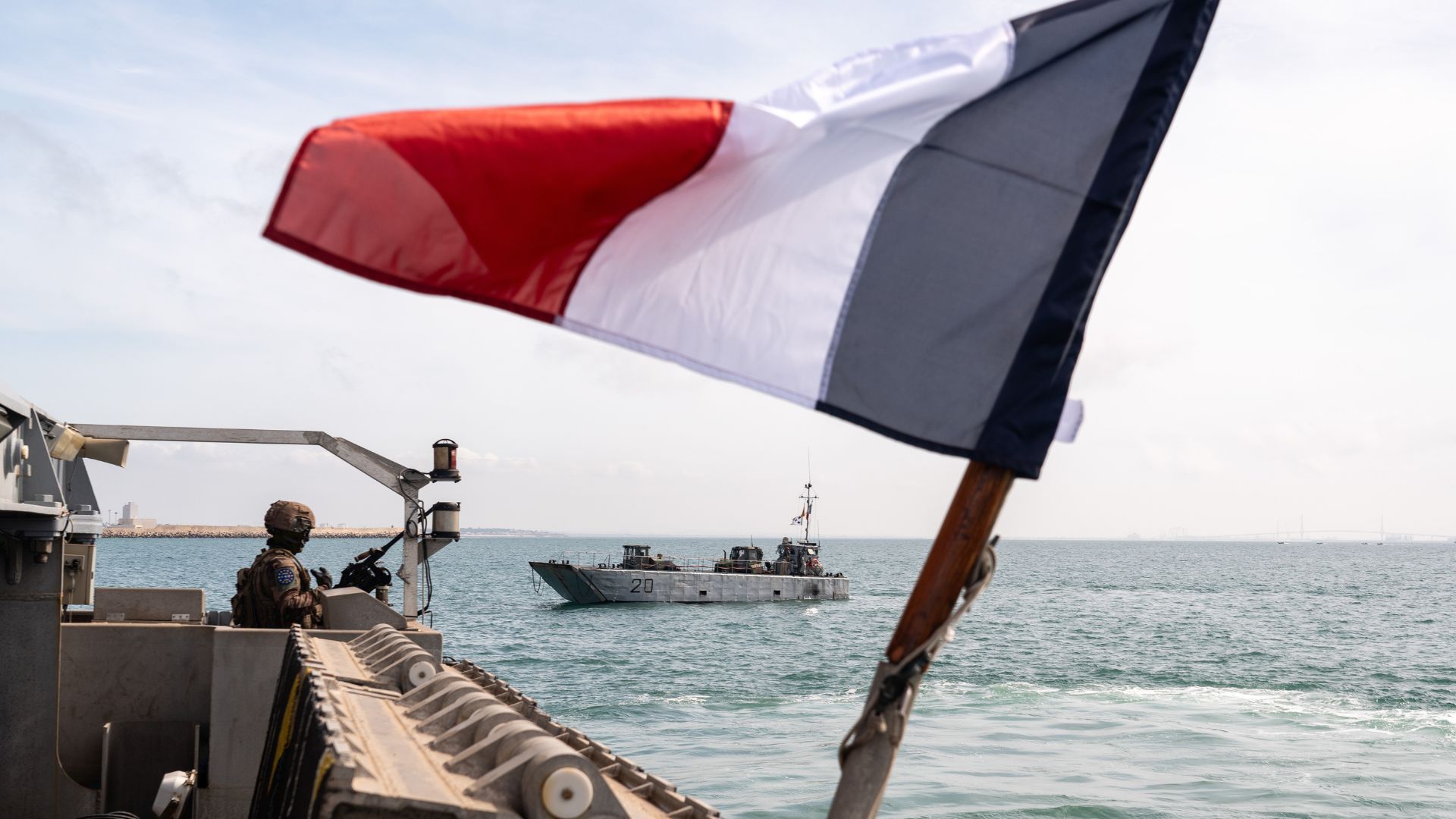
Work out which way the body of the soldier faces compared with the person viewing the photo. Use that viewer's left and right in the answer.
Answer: facing to the right of the viewer

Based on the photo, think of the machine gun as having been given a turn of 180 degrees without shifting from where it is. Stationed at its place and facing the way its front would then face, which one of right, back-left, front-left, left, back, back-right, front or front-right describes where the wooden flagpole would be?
left

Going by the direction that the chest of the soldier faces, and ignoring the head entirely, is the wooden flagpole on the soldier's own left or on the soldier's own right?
on the soldier's own right

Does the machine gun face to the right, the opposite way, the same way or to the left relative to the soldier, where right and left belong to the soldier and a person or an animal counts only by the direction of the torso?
the same way
